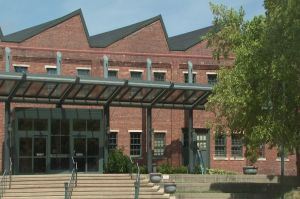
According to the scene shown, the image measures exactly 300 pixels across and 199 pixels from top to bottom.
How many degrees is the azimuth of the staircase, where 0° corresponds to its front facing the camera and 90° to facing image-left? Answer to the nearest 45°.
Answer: approximately 0°

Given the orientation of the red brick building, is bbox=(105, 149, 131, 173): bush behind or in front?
in front

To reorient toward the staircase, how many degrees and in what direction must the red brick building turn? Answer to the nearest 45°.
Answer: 0° — it already faces it

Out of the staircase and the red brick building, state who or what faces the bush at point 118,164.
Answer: the red brick building

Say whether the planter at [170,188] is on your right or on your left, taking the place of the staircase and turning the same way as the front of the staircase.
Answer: on your left

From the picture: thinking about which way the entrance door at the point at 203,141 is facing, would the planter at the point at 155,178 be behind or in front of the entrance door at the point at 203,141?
in front

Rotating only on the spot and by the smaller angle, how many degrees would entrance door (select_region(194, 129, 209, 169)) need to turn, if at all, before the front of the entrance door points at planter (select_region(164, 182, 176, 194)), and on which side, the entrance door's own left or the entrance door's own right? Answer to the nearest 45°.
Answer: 0° — it already faces it

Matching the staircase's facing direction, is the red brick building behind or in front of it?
behind

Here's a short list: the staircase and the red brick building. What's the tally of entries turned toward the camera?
2

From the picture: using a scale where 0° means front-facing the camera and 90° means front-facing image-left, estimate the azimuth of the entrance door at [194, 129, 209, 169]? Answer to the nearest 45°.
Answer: approximately 0°

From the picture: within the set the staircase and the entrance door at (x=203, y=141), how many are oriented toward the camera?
2
